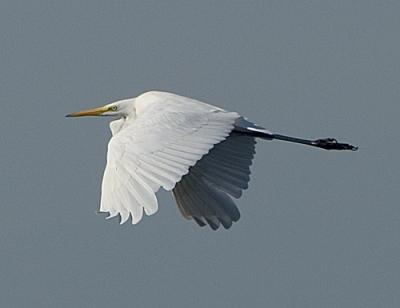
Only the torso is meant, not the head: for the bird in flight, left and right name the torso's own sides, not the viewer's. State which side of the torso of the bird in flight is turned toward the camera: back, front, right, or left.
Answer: left
